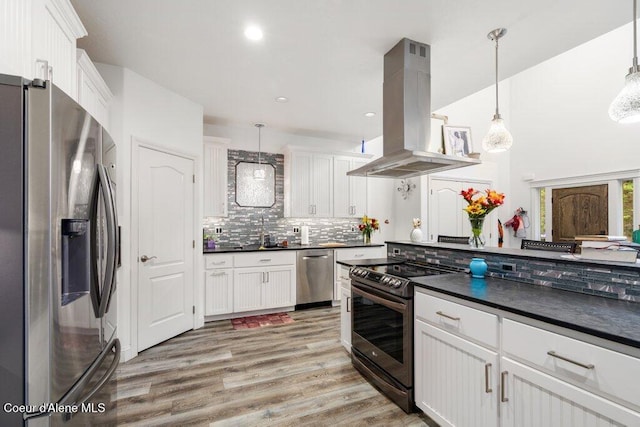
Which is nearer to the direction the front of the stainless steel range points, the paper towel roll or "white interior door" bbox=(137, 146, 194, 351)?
the white interior door

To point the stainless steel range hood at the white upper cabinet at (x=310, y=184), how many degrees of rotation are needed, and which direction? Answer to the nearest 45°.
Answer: approximately 90° to its right

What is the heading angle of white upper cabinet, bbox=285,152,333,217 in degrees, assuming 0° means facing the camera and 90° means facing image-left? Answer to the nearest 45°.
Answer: approximately 0°

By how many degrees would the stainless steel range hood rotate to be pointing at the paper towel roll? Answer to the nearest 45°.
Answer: approximately 90° to its right

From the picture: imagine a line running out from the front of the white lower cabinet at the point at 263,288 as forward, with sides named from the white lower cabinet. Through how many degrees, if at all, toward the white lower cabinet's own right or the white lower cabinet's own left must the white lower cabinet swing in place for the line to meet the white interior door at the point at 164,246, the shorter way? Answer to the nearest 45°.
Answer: approximately 45° to the white lower cabinet's own right

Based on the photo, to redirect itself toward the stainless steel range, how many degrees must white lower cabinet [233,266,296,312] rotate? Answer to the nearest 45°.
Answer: approximately 45° to its left

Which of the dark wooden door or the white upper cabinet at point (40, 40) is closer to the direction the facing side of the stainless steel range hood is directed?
the white upper cabinet

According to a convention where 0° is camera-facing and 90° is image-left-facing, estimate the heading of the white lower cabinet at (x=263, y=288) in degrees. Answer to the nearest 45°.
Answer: approximately 0°
